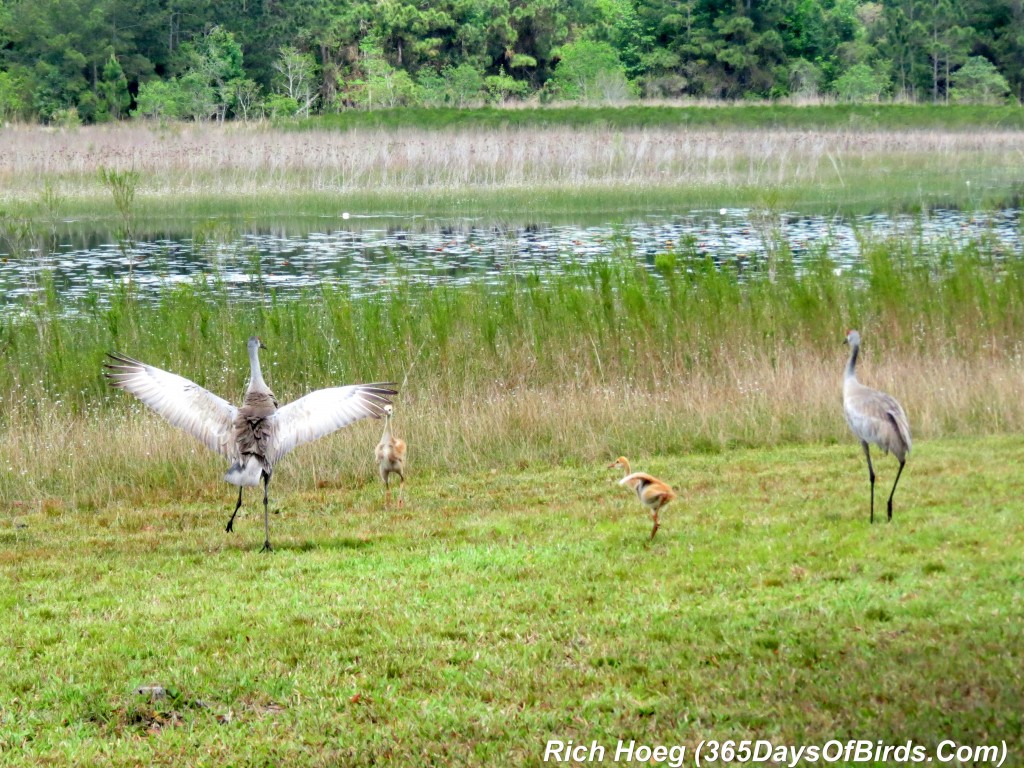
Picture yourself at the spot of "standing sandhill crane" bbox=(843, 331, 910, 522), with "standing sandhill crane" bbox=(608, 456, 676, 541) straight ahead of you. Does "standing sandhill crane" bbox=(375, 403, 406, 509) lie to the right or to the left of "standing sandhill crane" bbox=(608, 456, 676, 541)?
right

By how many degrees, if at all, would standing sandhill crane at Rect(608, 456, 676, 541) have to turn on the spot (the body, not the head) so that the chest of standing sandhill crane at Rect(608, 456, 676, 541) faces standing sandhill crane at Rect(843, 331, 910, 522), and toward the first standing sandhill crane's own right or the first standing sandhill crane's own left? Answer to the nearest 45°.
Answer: approximately 180°

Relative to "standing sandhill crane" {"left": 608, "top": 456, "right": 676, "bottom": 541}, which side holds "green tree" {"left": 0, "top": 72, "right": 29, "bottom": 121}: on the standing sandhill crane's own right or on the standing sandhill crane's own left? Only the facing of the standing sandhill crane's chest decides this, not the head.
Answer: on the standing sandhill crane's own right

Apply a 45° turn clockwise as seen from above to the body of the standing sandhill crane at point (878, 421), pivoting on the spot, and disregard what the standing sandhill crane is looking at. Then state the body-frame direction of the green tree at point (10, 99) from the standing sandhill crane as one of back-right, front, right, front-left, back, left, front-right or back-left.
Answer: front-left

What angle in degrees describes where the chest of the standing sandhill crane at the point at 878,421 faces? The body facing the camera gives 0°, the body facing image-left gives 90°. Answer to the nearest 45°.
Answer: approximately 45°

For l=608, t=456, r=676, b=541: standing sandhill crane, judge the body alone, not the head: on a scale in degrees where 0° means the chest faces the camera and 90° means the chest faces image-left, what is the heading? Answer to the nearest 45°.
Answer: approximately 90°

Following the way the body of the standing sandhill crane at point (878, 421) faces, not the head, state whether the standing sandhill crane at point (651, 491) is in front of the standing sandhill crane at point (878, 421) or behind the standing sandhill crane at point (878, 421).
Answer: in front
